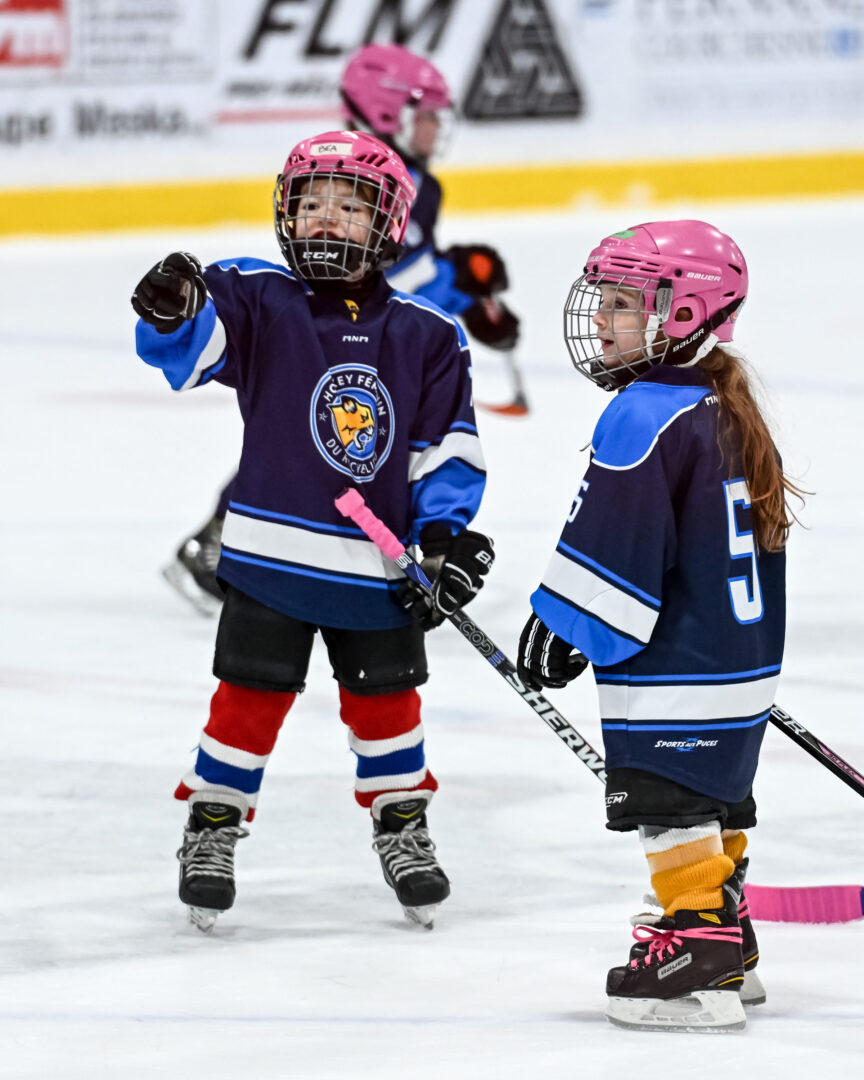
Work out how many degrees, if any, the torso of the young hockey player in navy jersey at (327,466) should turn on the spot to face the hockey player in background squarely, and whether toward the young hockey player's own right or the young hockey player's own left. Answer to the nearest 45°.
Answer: approximately 180°

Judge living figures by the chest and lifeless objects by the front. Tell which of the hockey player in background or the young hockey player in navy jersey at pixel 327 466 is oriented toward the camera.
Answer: the young hockey player in navy jersey

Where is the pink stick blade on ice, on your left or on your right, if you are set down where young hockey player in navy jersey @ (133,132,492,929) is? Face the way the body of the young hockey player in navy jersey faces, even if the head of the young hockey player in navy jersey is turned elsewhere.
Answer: on your left

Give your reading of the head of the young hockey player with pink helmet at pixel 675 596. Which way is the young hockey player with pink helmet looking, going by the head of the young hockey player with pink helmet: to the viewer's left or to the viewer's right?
to the viewer's left

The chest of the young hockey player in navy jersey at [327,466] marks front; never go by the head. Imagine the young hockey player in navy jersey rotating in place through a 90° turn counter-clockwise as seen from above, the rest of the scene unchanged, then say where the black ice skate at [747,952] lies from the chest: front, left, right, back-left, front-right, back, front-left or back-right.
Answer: front-right

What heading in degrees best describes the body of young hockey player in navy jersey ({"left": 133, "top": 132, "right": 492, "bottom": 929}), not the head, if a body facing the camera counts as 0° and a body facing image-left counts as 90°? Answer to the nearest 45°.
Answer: approximately 0°

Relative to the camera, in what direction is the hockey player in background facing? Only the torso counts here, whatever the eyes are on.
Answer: to the viewer's right

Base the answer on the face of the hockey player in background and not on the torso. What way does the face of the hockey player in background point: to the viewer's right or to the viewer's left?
to the viewer's right

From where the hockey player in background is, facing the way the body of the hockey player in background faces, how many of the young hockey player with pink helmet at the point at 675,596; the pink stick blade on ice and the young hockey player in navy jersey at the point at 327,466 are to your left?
0

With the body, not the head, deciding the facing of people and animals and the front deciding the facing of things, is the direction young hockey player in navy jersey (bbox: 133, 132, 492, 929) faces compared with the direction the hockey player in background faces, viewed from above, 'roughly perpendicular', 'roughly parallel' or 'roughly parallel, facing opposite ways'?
roughly perpendicular

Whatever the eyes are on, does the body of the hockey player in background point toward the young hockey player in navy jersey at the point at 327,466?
no

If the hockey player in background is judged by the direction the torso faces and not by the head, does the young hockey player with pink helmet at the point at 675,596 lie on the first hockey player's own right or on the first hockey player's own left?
on the first hockey player's own right

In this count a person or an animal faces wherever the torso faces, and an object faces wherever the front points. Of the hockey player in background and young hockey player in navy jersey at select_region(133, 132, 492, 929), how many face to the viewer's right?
1

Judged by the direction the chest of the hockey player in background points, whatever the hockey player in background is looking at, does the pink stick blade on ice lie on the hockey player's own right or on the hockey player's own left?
on the hockey player's own right
